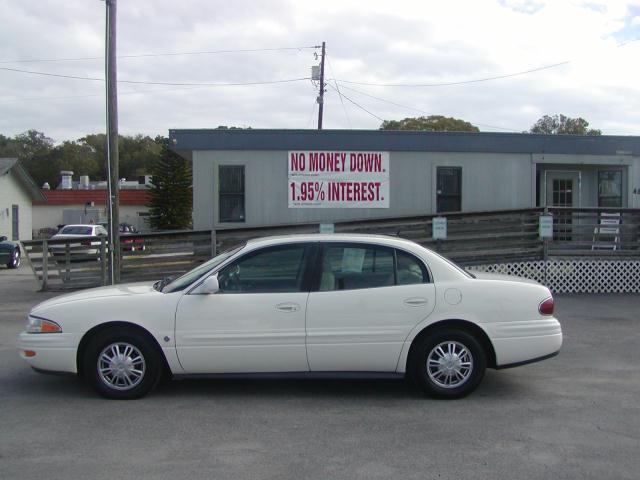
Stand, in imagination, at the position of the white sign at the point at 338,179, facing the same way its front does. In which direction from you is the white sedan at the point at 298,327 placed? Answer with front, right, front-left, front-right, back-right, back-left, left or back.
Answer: front

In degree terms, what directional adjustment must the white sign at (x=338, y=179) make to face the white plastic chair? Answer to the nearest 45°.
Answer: approximately 90° to its left

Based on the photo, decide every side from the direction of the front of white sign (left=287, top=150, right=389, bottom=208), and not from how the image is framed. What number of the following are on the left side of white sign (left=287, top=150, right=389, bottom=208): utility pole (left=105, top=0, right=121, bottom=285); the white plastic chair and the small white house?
1

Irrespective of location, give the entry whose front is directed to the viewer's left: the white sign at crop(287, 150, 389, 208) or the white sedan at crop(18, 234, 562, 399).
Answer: the white sedan

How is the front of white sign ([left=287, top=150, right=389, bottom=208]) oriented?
toward the camera

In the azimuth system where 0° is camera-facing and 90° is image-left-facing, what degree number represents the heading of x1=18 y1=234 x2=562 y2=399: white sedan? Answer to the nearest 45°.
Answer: approximately 90°

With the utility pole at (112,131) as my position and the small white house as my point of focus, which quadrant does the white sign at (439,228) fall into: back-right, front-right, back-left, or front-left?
back-right

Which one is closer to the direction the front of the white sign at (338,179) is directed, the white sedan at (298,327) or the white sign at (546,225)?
the white sedan

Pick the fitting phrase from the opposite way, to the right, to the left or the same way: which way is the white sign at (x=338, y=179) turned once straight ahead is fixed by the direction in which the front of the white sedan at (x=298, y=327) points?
to the left

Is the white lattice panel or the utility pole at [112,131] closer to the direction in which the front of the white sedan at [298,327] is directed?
the utility pole

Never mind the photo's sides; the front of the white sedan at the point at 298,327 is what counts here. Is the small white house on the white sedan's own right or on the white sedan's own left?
on the white sedan's own right

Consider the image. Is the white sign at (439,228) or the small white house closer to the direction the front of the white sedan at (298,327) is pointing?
the small white house

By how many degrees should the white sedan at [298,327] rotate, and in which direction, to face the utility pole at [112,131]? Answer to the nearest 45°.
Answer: approximately 45° to its right

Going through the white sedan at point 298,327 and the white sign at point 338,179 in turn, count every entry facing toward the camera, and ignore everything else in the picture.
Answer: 1

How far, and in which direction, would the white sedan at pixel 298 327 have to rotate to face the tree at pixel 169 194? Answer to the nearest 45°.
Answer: approximately 90° to its right
